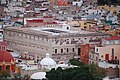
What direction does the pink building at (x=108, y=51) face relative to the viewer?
toward the camera

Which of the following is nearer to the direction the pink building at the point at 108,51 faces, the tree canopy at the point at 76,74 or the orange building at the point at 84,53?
the tree canopy

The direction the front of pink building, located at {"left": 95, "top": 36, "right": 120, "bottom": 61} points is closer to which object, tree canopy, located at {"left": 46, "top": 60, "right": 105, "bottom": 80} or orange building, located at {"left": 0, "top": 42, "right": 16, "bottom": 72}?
the tree canopy

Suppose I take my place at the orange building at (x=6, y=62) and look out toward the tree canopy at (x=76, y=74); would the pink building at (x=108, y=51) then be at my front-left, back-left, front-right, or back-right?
front-left

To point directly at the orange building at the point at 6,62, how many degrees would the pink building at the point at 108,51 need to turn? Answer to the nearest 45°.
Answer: approximately 45° to its right

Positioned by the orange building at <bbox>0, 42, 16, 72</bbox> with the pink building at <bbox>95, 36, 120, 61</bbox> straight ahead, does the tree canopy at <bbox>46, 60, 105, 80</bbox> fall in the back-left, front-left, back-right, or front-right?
front-right

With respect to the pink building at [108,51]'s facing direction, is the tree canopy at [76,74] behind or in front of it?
in front
